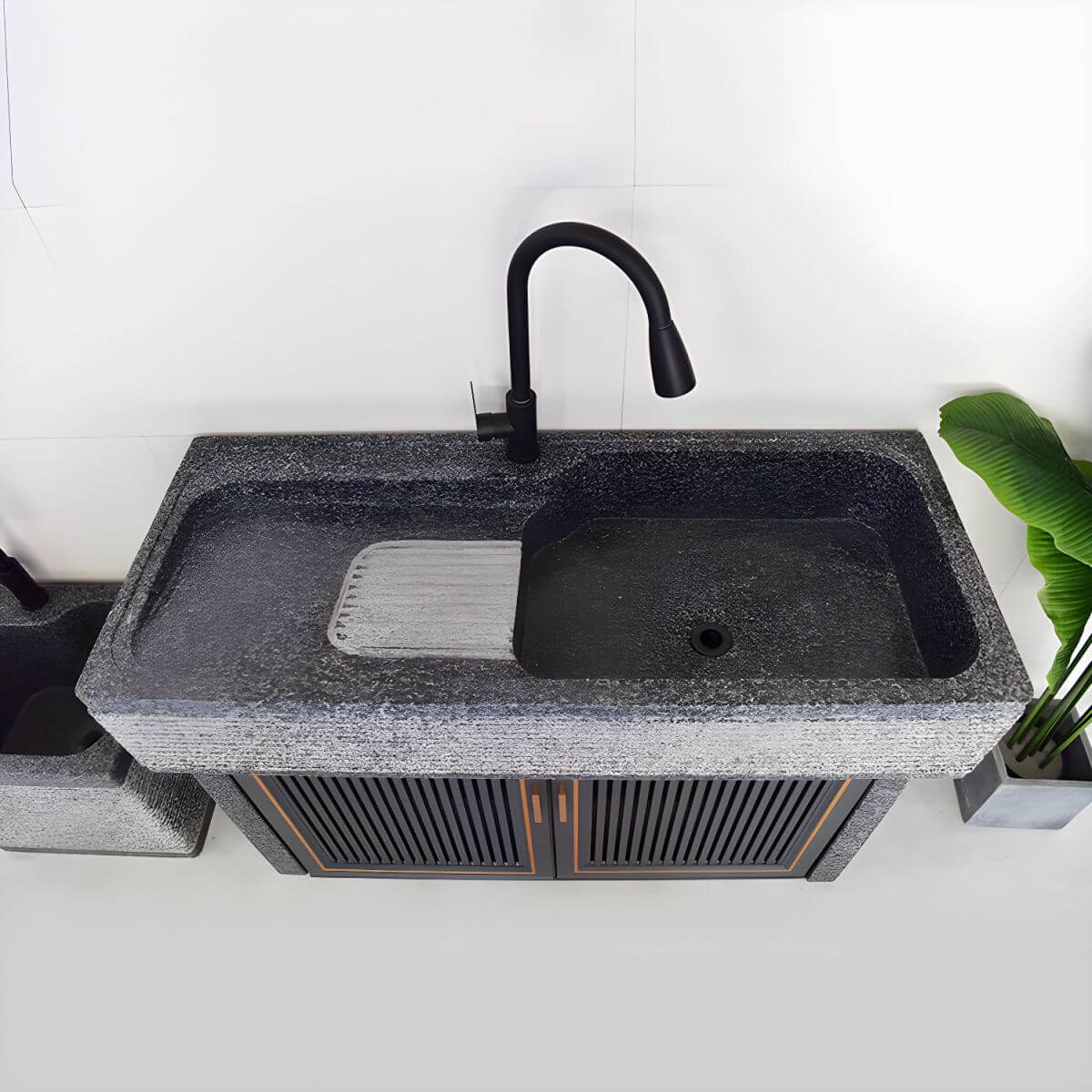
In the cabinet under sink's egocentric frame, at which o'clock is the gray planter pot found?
The gray planter pot is roughly at 9 o'clock from the cabinet under sink.

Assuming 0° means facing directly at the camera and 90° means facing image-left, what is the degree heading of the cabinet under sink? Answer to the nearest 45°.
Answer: approximately 0°
